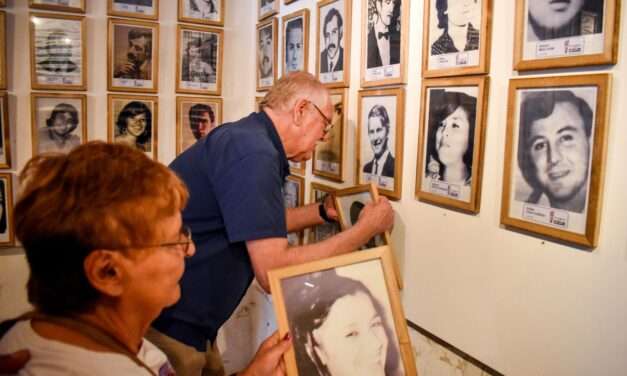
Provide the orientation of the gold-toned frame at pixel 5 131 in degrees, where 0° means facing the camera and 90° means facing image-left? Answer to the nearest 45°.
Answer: approximately 0°

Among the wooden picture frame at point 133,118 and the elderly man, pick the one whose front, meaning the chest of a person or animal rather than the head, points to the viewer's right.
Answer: the elderly man

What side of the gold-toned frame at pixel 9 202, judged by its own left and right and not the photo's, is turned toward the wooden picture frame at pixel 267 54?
left

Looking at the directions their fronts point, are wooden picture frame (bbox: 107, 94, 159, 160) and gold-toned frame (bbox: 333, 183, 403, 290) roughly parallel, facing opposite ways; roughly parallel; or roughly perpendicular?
roughly perpendicular

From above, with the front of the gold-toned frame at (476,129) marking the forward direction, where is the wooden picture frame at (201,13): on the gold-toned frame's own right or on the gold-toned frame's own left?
on the gold-toned frame's own right

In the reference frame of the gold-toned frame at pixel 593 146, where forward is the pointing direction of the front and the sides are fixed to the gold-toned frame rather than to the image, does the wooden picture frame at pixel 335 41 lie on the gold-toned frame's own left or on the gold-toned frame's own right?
on the gold-toned frame's own right

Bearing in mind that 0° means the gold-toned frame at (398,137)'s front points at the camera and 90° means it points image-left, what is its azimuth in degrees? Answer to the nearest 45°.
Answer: approximately 45°
